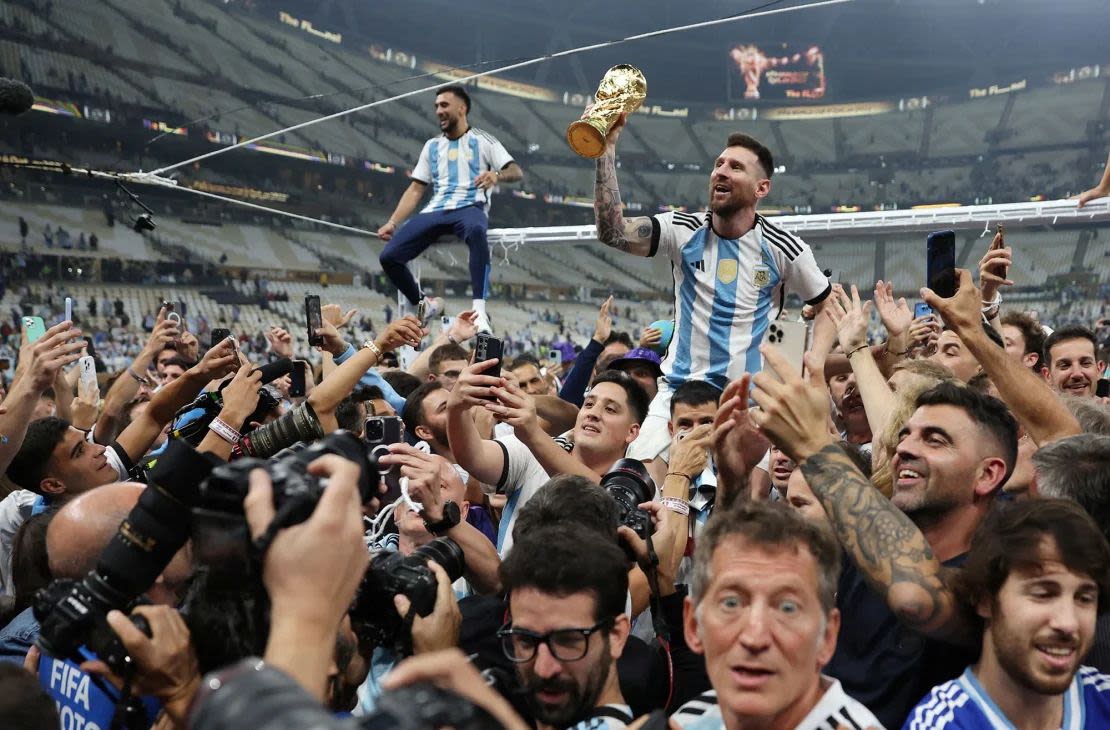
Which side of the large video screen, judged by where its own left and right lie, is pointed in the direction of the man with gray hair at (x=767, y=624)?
front

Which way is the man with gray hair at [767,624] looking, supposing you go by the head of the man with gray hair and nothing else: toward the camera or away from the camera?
toward the camera

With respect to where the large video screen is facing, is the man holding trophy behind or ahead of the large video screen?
ahead

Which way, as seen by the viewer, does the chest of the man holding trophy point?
toward the camera

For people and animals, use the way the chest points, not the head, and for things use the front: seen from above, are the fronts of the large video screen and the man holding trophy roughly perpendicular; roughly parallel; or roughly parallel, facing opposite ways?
roughly parallel

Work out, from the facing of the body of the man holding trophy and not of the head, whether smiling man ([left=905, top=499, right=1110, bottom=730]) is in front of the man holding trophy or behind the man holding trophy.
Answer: in front

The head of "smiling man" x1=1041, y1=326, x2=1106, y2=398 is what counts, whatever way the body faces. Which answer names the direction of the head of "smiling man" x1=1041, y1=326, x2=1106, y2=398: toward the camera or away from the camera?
toward the camera

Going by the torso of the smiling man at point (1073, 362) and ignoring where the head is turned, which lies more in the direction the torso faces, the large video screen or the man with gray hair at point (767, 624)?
the man with gray hair

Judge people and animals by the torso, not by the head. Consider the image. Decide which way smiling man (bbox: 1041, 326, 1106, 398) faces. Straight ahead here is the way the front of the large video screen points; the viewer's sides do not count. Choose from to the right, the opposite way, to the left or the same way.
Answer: the same way

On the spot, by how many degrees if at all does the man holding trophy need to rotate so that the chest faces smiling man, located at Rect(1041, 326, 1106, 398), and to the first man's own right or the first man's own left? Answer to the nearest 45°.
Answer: approximately 90° to the first man's own left

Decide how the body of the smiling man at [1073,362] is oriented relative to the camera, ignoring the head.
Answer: toward the camera

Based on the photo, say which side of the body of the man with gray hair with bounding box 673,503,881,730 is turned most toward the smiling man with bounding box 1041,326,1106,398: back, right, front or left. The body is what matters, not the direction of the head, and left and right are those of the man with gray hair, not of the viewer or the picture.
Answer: back

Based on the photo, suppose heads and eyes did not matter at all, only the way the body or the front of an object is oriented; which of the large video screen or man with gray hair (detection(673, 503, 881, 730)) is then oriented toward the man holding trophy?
the large video screen

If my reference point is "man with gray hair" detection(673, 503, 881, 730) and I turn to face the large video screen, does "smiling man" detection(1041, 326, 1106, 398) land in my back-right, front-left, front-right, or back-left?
front-right

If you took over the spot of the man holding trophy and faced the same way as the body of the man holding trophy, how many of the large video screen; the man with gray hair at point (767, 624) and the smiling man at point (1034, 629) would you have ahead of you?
2

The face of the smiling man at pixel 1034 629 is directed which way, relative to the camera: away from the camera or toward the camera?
toward the camera

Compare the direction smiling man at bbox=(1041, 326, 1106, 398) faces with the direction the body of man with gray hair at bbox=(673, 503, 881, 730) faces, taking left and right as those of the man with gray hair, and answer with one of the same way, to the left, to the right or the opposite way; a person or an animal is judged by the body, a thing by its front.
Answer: the same way
